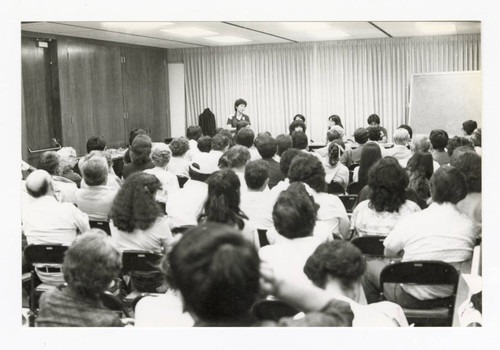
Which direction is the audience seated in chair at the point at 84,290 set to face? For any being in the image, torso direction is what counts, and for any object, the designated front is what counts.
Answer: away from the camera

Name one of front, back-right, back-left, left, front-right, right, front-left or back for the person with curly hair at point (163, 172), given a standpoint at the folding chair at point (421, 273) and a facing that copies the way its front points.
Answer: front-left

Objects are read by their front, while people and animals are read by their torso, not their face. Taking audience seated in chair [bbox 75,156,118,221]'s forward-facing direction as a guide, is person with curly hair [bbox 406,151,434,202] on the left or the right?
on their right

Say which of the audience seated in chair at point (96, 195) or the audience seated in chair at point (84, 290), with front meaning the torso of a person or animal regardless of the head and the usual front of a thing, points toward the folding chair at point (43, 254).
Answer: the audience seated in chair at point (84, 290)

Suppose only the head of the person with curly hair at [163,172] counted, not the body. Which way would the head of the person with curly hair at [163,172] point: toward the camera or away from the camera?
away from the camera

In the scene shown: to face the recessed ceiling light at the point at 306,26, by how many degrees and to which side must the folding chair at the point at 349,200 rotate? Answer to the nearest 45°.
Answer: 0° — it already faces it

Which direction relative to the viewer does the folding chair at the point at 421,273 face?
away from the camera

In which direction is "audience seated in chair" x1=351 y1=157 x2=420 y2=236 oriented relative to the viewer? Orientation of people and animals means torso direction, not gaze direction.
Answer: away from the camera

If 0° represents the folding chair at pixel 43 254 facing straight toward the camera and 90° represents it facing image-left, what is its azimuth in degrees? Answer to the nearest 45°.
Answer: approximately 225°

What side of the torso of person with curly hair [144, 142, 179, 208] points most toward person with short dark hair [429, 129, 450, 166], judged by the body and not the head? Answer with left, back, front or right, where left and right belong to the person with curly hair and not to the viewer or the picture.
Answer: right

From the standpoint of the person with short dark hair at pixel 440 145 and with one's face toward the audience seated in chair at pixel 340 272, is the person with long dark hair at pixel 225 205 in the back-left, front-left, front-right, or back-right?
front-right

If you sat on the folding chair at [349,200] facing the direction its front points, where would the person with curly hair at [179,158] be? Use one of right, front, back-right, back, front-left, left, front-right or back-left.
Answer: front-left

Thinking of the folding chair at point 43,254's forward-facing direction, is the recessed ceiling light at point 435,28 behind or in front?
in front

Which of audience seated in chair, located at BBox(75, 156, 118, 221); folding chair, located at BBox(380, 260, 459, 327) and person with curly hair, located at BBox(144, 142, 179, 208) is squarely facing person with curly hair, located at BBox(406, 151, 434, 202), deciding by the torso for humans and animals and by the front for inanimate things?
the folding chair

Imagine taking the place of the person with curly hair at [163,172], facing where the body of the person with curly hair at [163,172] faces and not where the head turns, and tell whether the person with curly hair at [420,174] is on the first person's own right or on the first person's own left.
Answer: on the first person's own right

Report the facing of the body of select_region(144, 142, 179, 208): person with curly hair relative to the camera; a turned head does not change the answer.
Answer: away from the camera

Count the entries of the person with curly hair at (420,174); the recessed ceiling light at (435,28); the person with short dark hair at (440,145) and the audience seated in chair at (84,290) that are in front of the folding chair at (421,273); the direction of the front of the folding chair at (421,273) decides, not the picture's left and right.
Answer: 3

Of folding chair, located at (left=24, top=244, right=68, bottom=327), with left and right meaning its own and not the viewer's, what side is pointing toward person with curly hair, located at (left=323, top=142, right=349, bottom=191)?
front

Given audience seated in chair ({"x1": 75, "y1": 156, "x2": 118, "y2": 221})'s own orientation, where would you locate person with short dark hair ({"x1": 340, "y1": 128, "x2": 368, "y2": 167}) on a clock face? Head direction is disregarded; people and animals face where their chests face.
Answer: The person with short dark hair is roughly at 2 o'clock from the audience seated in chair.
